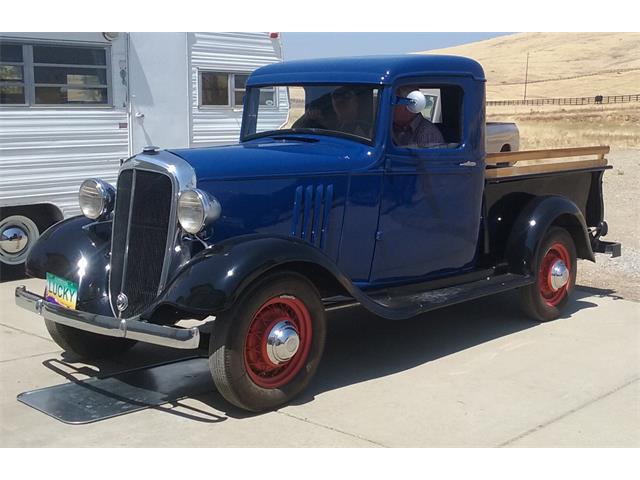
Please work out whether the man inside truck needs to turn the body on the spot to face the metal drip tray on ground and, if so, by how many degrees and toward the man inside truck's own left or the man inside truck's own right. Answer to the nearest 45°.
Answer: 0° — they already face it

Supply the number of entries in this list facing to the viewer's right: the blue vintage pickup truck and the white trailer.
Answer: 1

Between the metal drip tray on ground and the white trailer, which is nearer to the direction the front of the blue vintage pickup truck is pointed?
the metal drip tray on ground

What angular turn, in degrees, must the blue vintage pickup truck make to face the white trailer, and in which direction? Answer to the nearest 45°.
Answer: approximately 90° to its right

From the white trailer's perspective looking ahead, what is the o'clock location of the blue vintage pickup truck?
The blue vintage pickup truck is roughly at 2 o'clock from the white trailer.

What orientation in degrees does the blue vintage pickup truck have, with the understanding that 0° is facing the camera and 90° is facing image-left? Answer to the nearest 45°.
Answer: approximately 45°

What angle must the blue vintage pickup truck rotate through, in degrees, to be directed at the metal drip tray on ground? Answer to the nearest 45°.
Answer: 0° — it already faces it

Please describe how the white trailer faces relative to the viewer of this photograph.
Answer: facing to the right of the viewer
